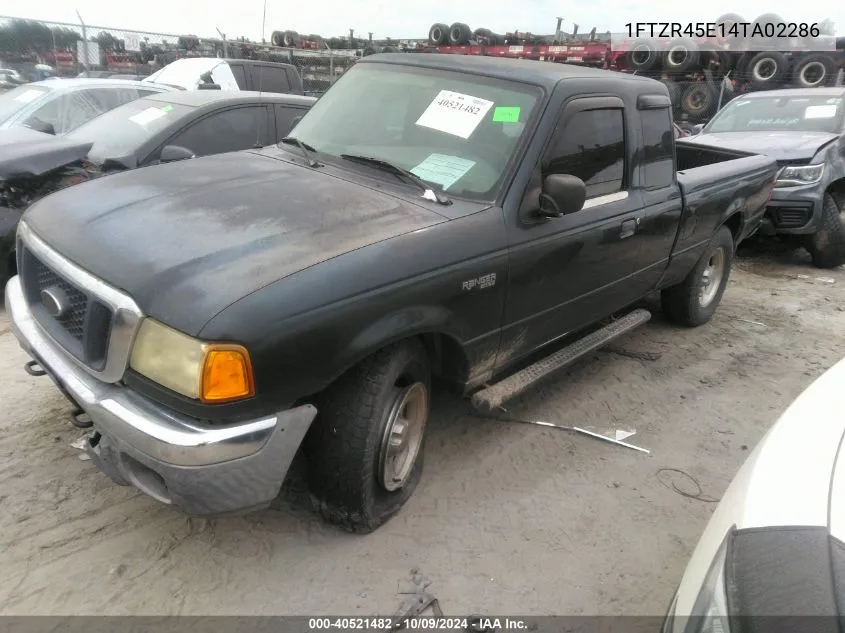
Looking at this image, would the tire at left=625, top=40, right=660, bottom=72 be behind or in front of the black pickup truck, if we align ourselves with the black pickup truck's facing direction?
behind

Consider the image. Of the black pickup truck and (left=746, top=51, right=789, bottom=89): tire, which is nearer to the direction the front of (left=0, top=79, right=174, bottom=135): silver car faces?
the black pickup truck

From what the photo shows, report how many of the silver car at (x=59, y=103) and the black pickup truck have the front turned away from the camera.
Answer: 0

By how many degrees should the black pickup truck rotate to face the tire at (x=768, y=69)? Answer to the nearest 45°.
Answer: approximately 180°

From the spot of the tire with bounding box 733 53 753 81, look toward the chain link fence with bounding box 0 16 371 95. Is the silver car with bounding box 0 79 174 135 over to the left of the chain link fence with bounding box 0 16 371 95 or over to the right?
left

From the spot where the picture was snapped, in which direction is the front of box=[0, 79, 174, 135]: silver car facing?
facing the viewer and to the left of the viewer

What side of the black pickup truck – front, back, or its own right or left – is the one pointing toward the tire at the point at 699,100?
back

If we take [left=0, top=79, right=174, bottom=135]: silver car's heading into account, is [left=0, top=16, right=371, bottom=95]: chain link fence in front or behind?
behind

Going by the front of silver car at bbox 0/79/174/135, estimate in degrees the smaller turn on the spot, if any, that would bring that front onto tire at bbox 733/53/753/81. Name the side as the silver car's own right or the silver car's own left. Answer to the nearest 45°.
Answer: approximately 135° to the silver car's own left

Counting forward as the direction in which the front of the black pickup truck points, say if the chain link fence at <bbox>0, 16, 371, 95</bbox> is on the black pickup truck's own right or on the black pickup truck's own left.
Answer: on the black pickup truck's own right

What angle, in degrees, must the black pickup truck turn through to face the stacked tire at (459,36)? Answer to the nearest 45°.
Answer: approximately 135° to its right
